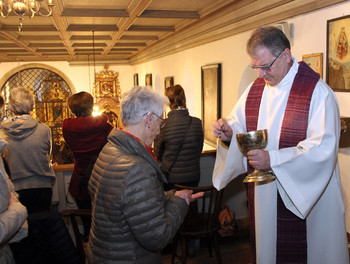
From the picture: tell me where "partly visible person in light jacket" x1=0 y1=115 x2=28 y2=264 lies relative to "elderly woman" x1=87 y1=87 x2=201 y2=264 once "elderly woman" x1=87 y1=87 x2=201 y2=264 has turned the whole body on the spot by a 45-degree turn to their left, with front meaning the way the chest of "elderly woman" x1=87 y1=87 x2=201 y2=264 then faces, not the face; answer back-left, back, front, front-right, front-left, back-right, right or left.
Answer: left

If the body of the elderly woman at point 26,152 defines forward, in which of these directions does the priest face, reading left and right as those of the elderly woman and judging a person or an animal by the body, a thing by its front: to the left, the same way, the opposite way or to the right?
to the left

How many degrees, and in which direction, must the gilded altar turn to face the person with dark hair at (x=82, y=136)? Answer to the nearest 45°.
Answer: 0° — it already faces them

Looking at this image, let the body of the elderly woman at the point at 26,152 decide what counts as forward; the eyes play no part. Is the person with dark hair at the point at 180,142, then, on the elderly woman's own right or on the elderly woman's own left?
on the elderly woman's own right

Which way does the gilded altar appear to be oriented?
toward the camera

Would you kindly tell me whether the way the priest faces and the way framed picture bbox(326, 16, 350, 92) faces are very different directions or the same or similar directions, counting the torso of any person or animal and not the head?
same or similar directions

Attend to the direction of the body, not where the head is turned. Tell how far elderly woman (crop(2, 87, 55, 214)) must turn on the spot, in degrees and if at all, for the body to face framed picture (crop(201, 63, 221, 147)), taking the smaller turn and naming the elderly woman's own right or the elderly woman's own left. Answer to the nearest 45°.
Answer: approximately 45° to the elderly woman's own right

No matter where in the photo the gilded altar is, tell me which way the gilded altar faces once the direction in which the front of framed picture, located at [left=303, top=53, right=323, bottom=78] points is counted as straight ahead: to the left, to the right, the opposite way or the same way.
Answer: to the left

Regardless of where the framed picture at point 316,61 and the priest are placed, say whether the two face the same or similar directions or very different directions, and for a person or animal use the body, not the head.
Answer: same or similar directions

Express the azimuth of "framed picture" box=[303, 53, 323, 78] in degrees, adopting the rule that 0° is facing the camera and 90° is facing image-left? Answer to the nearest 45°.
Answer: approximately 45°

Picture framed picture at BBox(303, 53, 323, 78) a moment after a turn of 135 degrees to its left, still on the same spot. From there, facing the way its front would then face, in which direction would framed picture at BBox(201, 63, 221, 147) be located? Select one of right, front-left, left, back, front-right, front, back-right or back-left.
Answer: back-left

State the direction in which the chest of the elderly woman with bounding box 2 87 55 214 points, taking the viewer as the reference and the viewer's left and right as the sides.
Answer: facing away from the viewer
